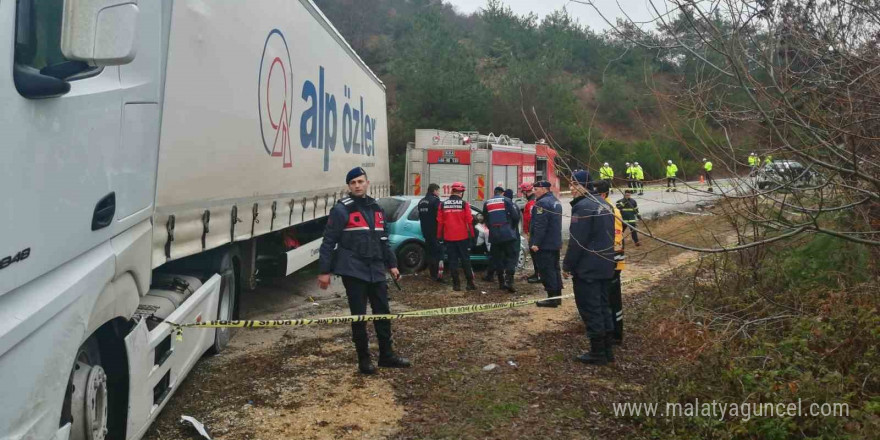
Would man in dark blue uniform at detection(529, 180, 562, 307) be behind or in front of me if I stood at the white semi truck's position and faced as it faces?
behind

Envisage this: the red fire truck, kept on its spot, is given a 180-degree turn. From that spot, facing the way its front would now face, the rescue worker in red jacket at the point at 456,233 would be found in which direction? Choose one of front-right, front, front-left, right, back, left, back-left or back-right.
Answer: front-left

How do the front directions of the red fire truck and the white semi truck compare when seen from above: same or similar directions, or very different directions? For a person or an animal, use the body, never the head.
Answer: very different directions

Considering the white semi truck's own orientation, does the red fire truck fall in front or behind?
behind

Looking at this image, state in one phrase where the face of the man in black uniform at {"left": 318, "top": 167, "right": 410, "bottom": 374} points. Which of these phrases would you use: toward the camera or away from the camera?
toward the camera

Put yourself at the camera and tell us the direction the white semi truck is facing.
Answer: facing the viewer and to the left of the viewer

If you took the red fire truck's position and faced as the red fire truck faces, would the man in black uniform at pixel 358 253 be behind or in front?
behind

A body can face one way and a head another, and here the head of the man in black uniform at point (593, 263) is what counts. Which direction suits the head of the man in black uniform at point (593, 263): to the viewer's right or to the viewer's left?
to the viewer's left

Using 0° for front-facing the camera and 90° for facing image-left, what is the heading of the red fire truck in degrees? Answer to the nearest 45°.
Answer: approximately 225°
